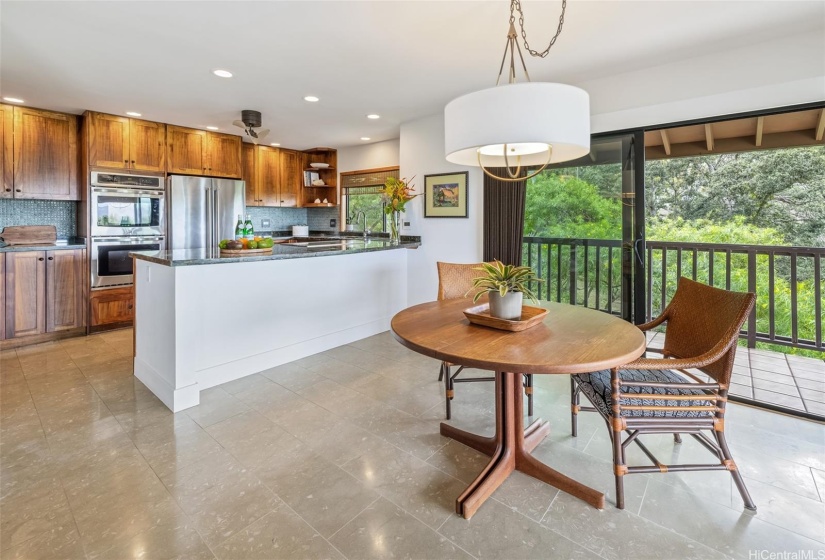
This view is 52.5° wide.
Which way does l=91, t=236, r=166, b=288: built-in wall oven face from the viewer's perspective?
toward the camera

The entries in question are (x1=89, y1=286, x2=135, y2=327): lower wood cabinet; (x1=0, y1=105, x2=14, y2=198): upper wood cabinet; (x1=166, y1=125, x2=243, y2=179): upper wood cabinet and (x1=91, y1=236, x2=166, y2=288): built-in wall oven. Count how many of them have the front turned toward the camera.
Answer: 4

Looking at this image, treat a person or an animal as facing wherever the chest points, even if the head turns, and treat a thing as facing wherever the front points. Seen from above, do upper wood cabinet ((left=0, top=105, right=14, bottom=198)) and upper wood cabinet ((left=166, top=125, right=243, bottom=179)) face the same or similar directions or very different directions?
same or similar directions

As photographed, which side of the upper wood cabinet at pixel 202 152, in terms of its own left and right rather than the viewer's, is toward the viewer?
front

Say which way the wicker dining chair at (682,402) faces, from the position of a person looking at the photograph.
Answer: facing the viewer and to the left of the viewer

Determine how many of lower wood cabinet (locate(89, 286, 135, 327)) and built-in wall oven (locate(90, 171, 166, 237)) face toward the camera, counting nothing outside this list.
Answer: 2

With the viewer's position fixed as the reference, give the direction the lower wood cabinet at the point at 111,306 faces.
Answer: facing the viewer

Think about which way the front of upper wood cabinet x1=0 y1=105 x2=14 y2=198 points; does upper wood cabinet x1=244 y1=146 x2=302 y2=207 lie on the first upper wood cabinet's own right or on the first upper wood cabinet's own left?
on the first upper wood cabinet's own left

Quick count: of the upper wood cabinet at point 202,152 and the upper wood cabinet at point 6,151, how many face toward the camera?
2

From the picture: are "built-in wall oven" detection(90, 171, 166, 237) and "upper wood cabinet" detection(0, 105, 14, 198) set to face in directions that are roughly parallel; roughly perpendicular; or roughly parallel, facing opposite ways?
roughly parallel

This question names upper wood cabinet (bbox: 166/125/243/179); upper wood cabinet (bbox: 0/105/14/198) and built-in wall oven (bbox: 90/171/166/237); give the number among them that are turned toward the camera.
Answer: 3

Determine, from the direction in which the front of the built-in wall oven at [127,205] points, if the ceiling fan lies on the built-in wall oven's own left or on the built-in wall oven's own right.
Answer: on the built-in wall oven's own left

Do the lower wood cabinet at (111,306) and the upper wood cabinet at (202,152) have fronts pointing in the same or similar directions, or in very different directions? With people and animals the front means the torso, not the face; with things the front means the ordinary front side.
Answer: same or similar directions

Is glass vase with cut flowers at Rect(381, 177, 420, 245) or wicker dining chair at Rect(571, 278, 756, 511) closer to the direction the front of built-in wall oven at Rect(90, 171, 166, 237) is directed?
the wicker dining chair
